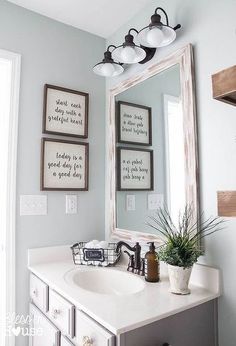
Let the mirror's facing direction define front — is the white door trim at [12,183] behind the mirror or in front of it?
in front

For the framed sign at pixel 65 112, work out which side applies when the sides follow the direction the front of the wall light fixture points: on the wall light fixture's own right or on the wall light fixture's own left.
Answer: on the wall light fixture's own right

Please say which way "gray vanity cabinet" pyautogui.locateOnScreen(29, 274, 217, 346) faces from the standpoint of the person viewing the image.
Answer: facing the viewer and to the left of the viewer

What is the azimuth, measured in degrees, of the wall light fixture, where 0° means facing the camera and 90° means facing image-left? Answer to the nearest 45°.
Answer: approximately 45°

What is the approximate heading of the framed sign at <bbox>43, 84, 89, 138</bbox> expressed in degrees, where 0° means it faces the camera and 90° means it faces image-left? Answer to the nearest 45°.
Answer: approximately 315°

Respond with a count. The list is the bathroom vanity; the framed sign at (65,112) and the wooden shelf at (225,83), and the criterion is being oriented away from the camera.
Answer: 0

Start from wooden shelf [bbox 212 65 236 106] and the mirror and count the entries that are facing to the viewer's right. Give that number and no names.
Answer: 0

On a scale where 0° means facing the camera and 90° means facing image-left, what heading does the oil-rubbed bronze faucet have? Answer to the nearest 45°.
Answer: approximately 45°

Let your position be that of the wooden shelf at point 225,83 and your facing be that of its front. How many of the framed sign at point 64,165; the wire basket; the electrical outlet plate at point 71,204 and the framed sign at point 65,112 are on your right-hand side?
4
